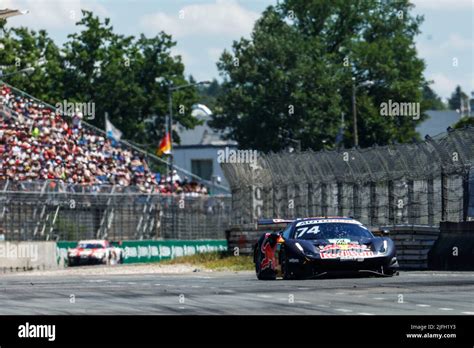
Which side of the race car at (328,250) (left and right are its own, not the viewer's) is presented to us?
front

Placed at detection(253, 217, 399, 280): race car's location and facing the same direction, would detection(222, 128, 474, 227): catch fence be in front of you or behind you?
behind

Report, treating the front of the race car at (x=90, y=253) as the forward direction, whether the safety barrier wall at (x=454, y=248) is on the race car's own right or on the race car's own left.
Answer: on the race car's own left

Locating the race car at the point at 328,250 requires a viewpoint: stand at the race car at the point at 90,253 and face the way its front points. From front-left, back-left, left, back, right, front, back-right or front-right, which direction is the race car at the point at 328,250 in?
front-left

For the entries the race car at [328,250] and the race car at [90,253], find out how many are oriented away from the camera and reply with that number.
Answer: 0

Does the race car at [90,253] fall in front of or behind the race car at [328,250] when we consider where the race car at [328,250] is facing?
behind
